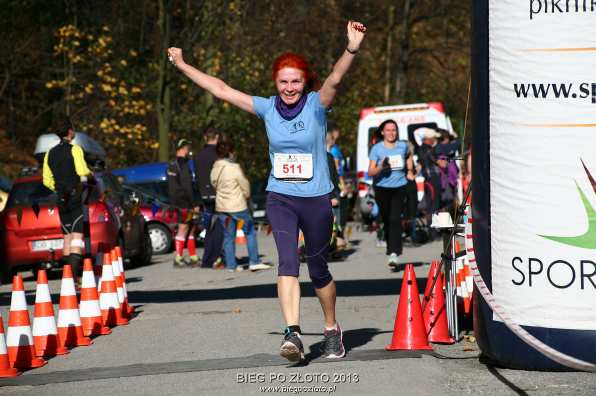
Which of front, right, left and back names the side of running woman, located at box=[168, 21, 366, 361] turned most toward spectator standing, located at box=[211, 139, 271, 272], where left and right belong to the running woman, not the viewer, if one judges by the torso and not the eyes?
back

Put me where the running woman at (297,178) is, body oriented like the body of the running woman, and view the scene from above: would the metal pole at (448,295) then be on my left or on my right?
on my left

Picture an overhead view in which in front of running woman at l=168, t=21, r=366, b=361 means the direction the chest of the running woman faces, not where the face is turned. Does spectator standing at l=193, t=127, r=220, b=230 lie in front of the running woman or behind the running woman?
behind

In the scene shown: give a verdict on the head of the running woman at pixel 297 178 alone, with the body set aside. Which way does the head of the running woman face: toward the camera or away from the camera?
toward the camera

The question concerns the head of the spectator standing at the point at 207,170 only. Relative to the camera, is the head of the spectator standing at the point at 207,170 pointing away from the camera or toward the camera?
away from the camera

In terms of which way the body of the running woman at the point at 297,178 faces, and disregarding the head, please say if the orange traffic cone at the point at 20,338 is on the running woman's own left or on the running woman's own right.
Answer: on the running woman's own right

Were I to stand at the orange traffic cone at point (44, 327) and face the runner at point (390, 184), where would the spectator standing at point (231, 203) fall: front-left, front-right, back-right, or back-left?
front-left

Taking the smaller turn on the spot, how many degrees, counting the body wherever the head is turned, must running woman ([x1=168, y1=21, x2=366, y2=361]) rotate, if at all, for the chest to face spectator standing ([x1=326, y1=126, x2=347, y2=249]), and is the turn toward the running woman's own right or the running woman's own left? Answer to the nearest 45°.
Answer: approximately 180°

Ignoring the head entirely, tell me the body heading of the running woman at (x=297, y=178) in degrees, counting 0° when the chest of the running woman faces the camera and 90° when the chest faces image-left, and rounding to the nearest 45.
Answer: approximately 0°
